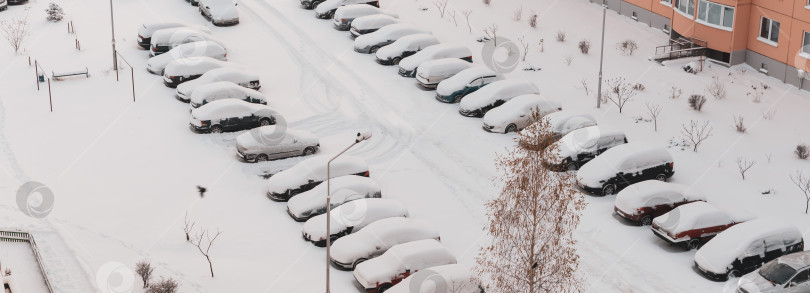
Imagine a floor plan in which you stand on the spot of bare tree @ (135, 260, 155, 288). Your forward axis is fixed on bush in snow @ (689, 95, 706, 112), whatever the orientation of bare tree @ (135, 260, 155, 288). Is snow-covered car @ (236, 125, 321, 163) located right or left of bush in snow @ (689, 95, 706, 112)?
left

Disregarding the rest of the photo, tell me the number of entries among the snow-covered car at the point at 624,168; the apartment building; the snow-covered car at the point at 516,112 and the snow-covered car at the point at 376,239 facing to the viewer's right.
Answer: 0

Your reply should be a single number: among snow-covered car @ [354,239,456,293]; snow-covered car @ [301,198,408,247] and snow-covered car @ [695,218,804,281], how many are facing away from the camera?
0

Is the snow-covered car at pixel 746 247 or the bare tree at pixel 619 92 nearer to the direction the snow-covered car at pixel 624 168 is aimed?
the snow-covered car

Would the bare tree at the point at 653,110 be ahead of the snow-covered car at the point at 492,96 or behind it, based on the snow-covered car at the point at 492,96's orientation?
behind

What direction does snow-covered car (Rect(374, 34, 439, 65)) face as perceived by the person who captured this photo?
facing the viewer and to the left of the viewer

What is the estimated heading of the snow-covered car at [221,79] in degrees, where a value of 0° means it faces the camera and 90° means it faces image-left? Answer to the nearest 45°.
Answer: approximately 45°

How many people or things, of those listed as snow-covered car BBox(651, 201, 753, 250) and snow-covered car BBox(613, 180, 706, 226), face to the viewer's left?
0

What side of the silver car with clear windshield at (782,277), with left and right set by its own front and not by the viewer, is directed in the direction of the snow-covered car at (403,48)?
right

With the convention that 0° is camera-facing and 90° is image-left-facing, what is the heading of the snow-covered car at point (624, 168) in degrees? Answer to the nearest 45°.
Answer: approximately 45°

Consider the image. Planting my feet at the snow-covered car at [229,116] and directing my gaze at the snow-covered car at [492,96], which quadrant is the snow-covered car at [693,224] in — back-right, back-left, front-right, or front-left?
front-right
